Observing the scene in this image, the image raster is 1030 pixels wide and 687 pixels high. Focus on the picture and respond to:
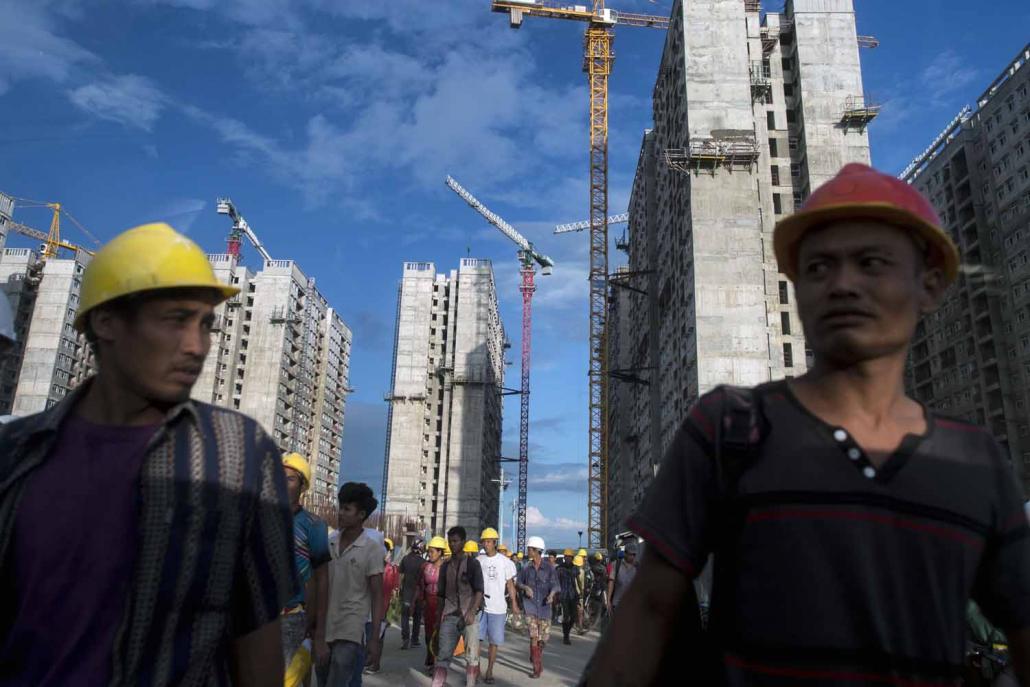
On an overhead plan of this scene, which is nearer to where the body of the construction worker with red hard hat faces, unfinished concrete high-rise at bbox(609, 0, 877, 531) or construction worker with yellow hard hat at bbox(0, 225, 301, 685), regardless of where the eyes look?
the construction worker with yellow hard hat

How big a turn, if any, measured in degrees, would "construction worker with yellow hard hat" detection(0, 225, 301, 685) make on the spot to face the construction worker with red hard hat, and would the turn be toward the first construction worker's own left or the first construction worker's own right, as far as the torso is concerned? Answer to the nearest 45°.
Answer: approximately 45° to the first construction worker's own left

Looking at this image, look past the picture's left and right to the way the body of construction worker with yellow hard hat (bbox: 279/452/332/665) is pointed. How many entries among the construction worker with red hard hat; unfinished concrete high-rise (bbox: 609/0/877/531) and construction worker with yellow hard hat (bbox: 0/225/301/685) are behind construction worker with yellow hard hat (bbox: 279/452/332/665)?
1

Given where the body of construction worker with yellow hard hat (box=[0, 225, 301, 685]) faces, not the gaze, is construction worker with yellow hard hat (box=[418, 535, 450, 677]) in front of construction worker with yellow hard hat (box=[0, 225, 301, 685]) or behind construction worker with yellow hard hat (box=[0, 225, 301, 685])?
behind

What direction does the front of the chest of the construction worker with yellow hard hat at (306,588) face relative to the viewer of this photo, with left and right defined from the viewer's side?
facing the viewer and to the left of the viewer

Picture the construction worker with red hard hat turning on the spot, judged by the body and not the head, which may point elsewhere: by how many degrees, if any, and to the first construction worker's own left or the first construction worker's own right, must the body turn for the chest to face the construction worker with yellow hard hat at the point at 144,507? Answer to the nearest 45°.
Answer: approximately 90° to the first construction worker's own right

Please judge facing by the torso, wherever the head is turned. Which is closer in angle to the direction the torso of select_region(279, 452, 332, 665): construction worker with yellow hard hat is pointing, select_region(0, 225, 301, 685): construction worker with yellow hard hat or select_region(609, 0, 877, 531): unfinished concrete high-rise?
the construction worker with yellow hard hat

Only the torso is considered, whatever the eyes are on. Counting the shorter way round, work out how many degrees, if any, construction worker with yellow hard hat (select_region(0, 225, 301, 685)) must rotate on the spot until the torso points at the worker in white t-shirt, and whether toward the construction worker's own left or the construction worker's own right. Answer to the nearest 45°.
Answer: approximately 135° to the construction worker's own left

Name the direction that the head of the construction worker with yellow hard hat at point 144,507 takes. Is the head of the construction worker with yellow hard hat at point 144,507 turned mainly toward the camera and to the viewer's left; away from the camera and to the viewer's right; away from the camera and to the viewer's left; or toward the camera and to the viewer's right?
toward the camera and to the viewer's right

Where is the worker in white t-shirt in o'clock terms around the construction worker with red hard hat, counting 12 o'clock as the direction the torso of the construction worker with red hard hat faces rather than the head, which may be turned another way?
The worker in white t-shirt is roughly at 5 o'clock from the construction worker with red hard hat.

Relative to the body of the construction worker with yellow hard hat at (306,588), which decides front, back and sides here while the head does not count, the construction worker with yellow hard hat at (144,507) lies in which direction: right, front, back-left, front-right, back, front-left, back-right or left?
front-left

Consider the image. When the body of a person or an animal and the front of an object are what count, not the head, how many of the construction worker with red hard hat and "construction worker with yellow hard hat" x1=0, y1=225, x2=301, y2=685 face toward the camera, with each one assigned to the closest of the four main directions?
2

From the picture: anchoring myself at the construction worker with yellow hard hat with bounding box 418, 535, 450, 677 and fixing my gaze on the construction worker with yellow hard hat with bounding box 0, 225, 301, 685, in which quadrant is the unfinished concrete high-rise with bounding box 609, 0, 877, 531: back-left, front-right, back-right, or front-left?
back-left

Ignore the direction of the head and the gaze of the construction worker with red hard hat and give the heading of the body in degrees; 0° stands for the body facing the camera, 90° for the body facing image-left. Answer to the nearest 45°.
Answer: approximately 0°
